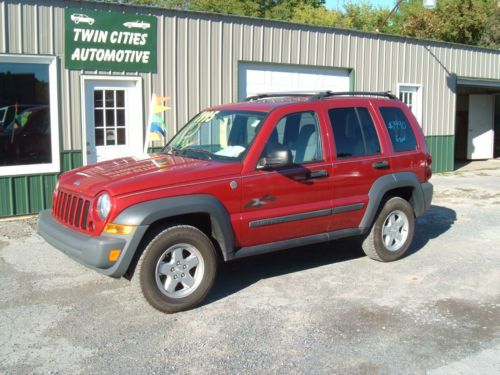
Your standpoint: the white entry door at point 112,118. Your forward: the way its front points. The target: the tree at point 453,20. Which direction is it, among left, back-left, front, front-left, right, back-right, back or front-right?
back-left

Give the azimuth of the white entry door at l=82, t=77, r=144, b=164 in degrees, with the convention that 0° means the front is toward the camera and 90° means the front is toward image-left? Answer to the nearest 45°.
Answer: approximately 0°

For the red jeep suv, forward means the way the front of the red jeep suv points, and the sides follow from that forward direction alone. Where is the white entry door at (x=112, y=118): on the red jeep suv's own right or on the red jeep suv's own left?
on the red jeep suv's own right

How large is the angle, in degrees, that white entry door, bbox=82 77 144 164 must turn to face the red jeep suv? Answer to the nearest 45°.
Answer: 0° — it already faces it

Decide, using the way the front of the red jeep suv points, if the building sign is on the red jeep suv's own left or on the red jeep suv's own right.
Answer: on the red jeep suv's own right

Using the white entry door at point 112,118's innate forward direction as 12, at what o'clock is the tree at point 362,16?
The tree is roughly at 7 o'clock from the white entry door.

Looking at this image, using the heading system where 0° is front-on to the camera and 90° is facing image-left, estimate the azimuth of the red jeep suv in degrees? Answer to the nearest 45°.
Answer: approximately 45°

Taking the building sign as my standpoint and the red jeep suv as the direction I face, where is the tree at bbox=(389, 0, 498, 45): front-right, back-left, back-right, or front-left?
back-left
